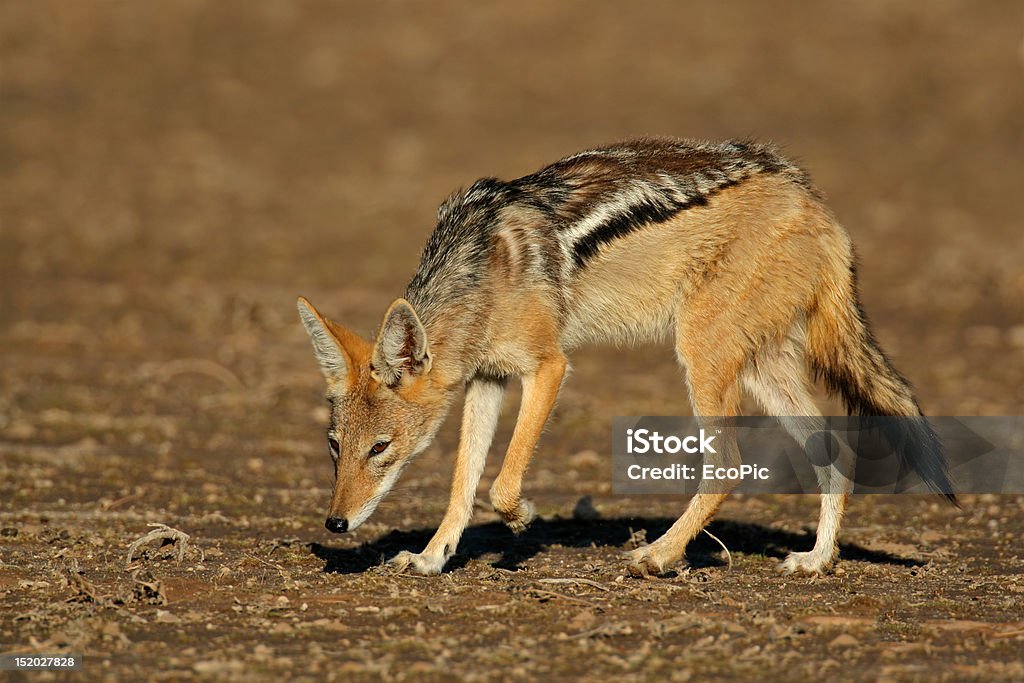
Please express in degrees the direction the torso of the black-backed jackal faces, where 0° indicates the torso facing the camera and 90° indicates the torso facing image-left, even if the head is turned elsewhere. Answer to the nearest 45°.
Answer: approximately 90°

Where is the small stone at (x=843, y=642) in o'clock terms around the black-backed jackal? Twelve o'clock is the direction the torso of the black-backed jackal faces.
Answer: The small stone is roughly at 8 o'clock from the black-backed jackal.
